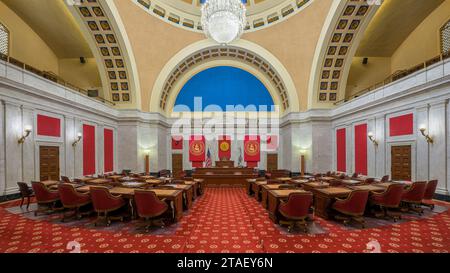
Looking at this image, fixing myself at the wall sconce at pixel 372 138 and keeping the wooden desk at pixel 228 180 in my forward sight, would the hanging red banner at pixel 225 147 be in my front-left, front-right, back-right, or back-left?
front-right

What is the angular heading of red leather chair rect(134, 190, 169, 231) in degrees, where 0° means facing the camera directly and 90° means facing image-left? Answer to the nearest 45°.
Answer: approximately 225°

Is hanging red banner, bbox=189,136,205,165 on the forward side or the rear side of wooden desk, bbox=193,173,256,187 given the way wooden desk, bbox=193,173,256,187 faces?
on the rear side

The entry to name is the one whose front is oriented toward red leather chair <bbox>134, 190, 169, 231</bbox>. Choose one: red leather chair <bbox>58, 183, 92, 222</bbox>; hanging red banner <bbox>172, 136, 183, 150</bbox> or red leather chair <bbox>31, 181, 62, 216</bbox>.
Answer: the hanging red banner

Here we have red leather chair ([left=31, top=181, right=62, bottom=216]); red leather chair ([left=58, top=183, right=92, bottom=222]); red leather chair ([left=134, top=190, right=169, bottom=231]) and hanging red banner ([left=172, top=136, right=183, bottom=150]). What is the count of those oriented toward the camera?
1

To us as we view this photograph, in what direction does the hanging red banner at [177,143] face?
facing the viewer

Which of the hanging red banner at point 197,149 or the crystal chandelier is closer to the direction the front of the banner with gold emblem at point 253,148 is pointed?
the crystal chandelier

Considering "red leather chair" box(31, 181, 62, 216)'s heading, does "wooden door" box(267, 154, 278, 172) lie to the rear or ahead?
ahead

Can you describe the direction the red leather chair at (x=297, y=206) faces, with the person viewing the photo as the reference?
facing away from the viewer and to the left of the viewer

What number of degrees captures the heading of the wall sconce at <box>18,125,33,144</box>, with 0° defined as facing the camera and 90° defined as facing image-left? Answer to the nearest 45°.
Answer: approximately 315°

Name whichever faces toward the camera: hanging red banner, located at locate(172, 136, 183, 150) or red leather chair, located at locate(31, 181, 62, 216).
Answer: the hanging red banner

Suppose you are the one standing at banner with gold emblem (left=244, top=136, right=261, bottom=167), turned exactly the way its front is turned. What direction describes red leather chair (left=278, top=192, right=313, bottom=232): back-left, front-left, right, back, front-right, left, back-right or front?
front
